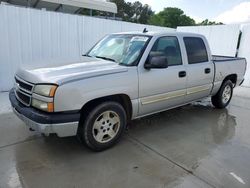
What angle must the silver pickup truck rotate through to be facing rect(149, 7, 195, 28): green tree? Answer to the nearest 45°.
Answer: approximately 135° to its right

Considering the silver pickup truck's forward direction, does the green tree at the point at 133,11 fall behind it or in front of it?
behind

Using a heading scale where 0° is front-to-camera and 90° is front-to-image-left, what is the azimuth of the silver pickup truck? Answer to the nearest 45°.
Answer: approximately 45°

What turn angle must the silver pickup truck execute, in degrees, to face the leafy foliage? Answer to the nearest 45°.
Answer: approximately 135° to its right
